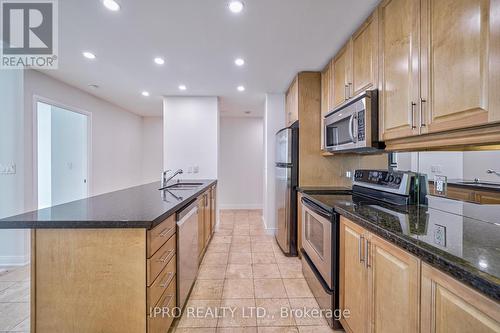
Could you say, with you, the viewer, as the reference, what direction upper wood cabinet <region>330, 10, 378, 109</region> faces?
facing the viewer and to the left of the viewer

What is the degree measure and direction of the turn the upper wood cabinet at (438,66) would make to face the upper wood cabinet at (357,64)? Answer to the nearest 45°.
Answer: approximately 90° to its right

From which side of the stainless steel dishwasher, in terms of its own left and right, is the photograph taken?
right

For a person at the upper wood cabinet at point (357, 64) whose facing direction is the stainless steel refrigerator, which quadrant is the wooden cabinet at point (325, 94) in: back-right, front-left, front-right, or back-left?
front-right

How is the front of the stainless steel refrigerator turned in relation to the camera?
facing to the left of the viewer

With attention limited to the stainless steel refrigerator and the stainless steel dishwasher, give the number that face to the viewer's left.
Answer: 1

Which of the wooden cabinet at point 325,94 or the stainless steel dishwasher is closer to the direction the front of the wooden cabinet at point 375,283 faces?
the stainless steel dishwasher

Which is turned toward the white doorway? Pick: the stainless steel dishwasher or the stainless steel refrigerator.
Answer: the stainless steel refrigerator

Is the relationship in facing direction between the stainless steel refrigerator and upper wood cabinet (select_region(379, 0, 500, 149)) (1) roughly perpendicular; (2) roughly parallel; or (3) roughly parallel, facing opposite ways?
roughly parallel

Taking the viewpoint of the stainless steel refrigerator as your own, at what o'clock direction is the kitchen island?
The kitchen island is roughly at 10 o'clock from the stainless steel refrigerator.

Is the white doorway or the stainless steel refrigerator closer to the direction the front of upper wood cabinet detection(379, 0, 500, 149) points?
the white doorway

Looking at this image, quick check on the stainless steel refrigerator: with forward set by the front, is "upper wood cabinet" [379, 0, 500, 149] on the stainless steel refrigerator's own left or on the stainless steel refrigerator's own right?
on the stainless steel refrigerator's own left

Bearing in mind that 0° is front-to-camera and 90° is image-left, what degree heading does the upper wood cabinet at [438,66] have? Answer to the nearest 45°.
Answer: approximately 45°
